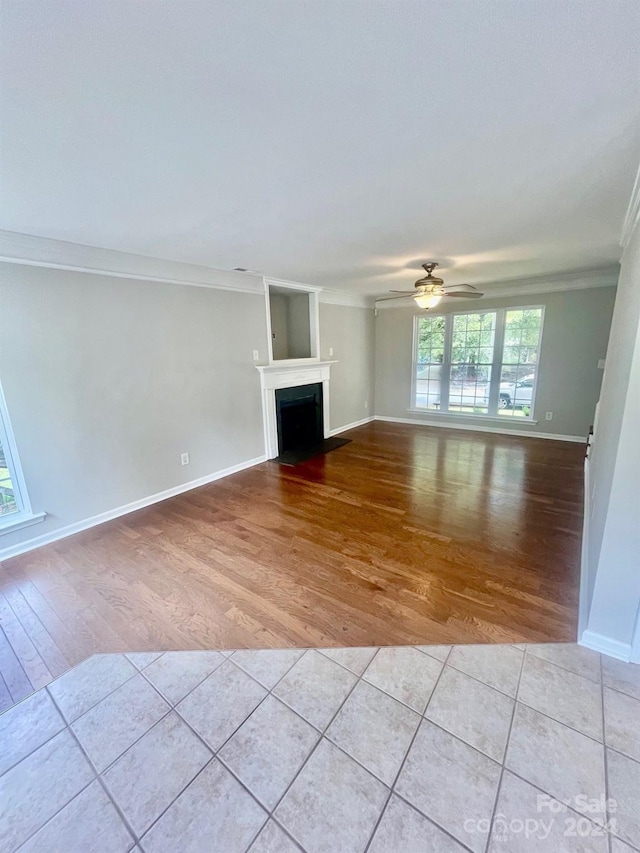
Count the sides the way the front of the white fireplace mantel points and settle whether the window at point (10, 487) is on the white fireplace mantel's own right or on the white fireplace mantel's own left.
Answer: on the white fireplace mantel's own right

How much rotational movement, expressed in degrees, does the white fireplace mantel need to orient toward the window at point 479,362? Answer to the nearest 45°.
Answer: approximately 45° to its left

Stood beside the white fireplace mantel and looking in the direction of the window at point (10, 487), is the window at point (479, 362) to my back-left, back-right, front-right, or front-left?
back-left

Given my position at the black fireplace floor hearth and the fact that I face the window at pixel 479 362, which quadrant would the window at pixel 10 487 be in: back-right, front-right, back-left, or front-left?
back-right

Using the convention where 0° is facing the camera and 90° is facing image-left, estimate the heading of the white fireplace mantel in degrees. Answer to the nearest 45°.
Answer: approximately 315°
